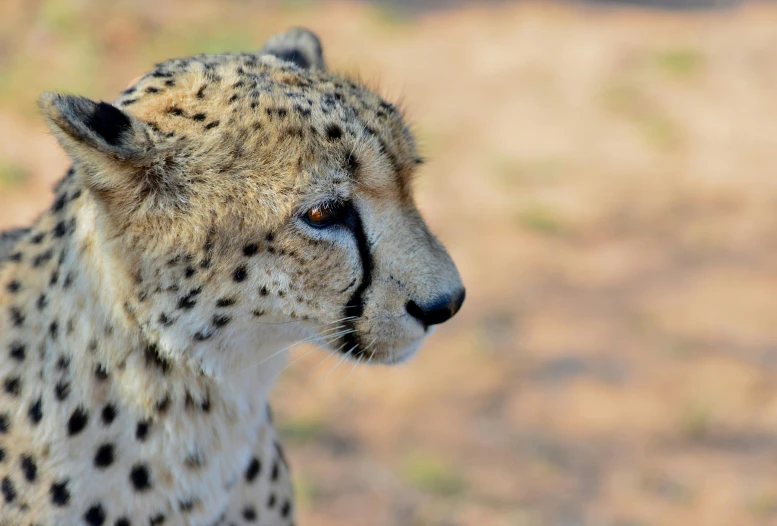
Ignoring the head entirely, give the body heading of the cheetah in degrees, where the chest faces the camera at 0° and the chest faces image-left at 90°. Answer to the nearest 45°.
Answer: approximately 270°
